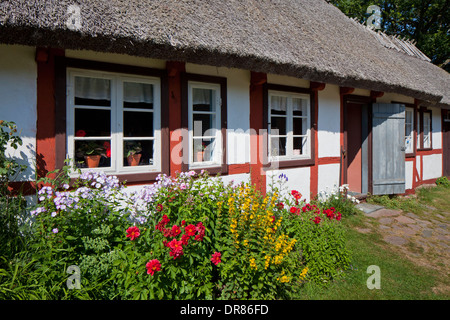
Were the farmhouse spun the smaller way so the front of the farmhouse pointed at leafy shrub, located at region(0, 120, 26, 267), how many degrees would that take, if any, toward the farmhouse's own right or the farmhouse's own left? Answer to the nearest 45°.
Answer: approximately 90° to the farmhouse's own right

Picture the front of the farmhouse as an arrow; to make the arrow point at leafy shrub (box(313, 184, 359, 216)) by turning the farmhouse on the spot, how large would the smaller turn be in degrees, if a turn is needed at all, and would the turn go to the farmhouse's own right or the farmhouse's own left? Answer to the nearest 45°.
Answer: approximately 90° to the farmhouse's own left

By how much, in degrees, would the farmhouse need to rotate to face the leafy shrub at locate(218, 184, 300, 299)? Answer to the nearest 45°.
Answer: approximately 45° to its right

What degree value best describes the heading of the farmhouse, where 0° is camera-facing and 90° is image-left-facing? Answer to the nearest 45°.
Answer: approximately 315°

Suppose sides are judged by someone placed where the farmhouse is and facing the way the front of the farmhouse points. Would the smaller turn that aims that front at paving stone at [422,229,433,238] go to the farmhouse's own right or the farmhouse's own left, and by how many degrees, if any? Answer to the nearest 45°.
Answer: approximately 45° to the farmhouse's own left
